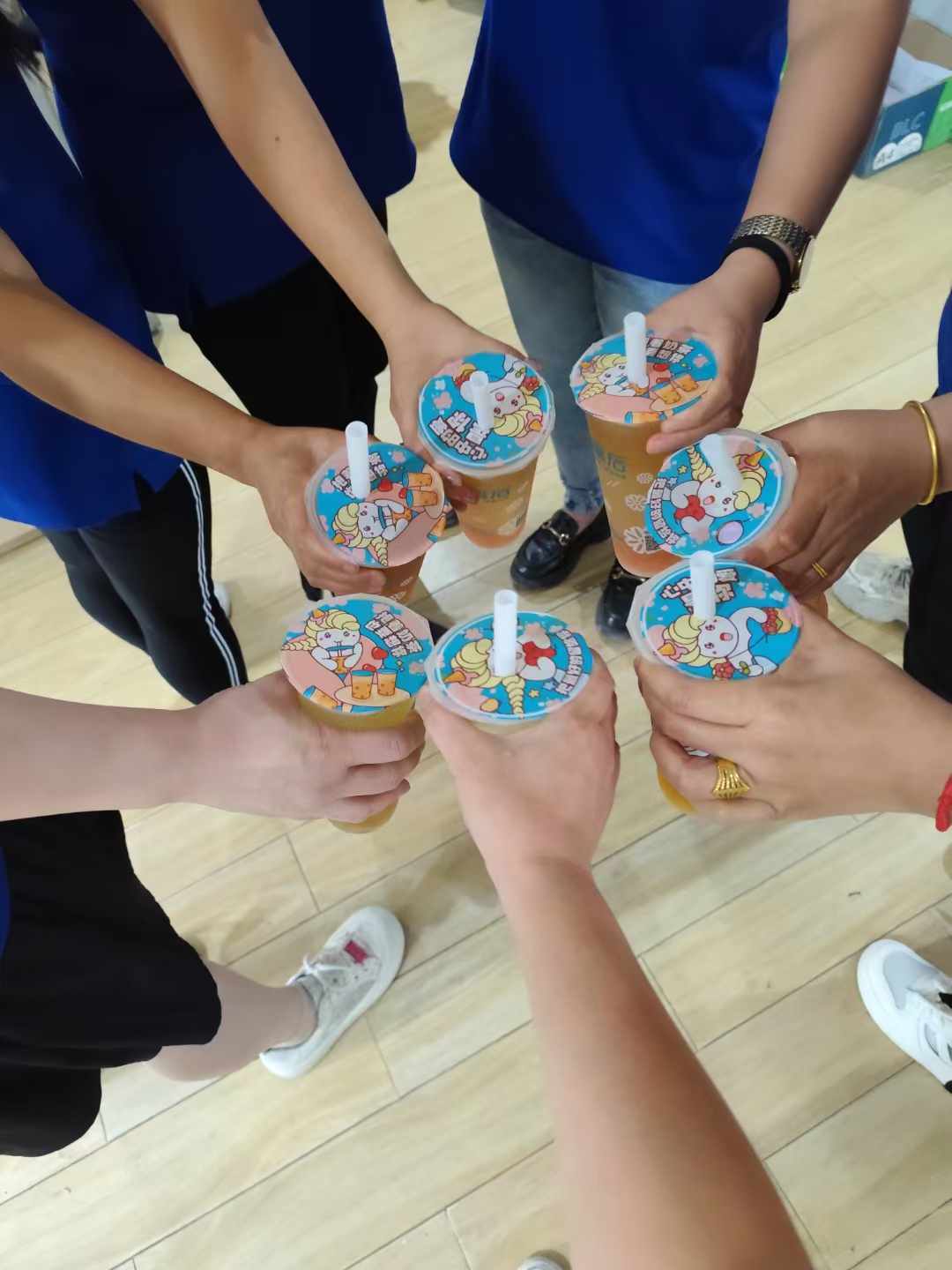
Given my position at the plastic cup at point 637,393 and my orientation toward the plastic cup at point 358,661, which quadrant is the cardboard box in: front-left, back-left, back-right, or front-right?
back-right

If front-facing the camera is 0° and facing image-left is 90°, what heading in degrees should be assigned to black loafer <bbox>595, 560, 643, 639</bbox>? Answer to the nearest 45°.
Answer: approximately 0°

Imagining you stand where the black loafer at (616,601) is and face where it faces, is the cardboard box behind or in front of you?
behind
